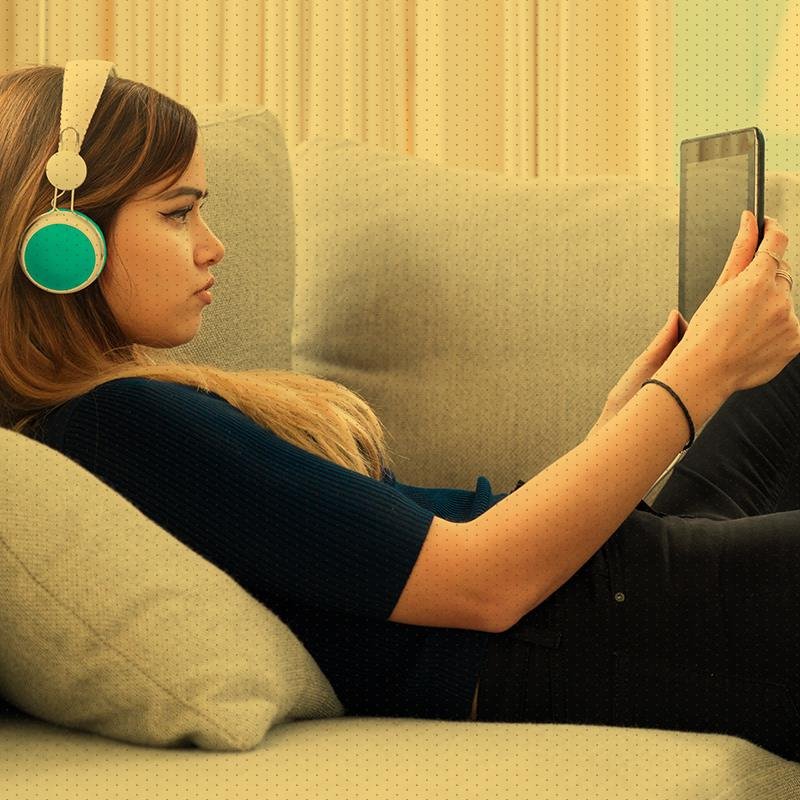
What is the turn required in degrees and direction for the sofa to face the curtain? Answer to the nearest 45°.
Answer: approximately 180°

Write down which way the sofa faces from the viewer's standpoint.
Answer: facing the viewer
